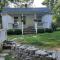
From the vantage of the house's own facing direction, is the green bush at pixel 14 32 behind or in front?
in front

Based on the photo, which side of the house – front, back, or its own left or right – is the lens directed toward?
front
